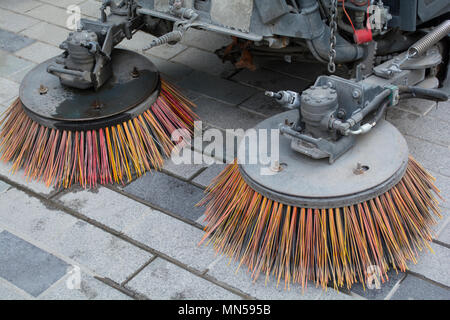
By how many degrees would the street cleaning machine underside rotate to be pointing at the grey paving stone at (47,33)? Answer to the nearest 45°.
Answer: approximately 90° to its right

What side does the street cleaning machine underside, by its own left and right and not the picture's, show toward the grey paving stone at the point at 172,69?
right

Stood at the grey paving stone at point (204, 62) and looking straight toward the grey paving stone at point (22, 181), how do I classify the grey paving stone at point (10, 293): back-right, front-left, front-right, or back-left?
front-left

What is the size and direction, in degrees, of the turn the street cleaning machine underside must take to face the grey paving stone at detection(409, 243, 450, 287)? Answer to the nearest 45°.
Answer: approximately 90° to its left

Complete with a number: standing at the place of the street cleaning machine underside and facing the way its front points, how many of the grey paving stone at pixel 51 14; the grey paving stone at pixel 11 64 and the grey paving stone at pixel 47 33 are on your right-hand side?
3

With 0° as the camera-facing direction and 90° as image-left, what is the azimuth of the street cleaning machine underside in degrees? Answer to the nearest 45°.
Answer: approximately 45°

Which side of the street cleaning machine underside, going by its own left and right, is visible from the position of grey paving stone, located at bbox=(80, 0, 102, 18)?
right

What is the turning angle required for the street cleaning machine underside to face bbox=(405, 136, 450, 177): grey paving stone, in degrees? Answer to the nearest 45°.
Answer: approximately 135° to its left

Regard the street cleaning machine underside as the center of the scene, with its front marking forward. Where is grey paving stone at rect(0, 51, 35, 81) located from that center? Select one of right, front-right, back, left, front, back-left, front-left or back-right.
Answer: right

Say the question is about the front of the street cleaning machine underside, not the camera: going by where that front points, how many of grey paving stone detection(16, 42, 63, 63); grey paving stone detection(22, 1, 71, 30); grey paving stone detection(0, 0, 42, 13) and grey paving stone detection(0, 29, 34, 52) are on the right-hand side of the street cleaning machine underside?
4

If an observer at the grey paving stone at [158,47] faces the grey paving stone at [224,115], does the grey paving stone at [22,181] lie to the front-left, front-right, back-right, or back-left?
front-right

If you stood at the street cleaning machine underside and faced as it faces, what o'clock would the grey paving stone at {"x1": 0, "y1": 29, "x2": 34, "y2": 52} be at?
The grey paving stone is roughly at 3 o'clock from the street cleaning machine underside.

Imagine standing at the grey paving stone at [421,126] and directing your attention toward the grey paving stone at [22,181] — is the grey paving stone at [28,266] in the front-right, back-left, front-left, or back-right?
front-left
